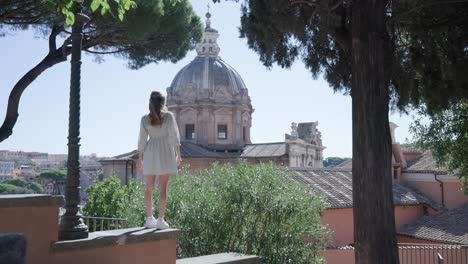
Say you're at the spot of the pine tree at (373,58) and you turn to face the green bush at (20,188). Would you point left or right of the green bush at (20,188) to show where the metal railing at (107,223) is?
left

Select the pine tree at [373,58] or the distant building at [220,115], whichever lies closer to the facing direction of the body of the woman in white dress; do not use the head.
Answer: the distant building

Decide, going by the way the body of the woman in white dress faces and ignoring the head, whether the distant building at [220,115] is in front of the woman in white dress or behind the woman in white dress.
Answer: in front

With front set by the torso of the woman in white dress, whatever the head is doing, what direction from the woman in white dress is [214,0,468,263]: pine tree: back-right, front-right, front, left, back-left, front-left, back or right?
front-right

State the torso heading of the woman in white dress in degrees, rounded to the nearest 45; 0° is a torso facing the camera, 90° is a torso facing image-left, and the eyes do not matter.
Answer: approximately 180°

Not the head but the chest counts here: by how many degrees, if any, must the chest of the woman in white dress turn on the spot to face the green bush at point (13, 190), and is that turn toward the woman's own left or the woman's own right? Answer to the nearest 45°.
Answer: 0° — they already face it

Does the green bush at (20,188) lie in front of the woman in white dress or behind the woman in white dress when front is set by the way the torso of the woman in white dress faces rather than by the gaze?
in front

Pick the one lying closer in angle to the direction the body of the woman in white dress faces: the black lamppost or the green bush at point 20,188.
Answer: the green bush

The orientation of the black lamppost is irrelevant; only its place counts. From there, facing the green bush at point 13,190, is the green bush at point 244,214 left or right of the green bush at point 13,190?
right

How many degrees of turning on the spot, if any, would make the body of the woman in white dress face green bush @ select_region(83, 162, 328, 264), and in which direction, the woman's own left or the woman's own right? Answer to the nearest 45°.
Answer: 0° — they already face it

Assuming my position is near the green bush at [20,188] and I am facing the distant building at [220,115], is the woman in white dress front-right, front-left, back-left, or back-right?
back-right
